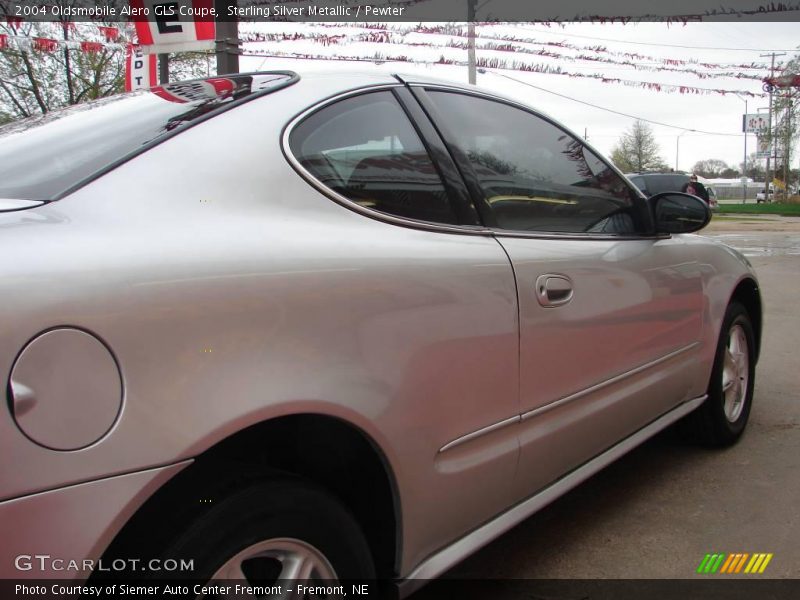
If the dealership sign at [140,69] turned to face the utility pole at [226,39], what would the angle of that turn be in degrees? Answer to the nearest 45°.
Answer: approximately 45° to its left

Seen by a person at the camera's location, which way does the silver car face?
facing away from the viewer and to the right of the viewer

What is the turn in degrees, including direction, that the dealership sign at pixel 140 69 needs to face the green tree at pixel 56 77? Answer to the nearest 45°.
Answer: approximately 180°

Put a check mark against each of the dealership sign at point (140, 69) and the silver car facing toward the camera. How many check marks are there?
1

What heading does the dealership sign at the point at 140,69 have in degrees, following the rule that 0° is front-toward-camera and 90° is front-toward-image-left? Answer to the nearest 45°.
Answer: approximately 0°
